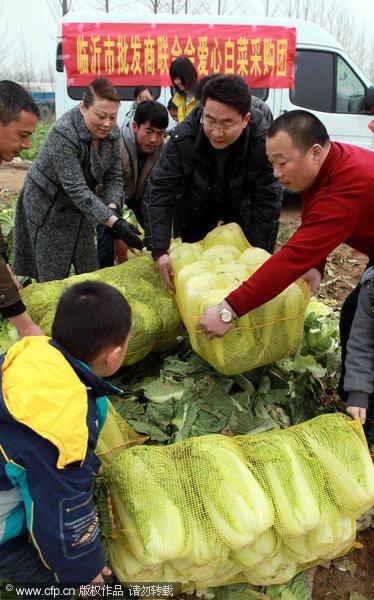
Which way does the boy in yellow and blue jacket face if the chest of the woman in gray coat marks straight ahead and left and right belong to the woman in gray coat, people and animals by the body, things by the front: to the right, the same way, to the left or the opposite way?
to the left

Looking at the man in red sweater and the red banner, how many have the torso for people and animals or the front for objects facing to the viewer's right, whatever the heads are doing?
0

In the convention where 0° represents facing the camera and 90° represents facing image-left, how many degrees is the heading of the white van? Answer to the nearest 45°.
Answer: approximately 270°

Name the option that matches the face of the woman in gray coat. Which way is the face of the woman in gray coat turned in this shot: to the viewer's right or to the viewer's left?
to the viewer's right

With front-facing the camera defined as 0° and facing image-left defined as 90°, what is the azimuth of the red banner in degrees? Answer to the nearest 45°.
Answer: approximately 0°

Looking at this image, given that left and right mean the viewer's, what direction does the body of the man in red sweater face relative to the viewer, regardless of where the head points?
facing to the left of the viewer

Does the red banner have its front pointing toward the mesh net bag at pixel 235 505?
yes

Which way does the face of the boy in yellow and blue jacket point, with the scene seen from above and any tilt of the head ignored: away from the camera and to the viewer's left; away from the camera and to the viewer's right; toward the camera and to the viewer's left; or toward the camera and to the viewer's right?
away from the camera and to the viewer's right

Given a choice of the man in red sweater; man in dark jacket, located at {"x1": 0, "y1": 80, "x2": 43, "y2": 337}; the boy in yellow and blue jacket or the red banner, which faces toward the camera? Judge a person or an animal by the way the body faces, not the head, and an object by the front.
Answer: the red banner

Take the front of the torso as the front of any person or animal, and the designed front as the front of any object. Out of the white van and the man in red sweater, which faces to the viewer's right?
the white van
